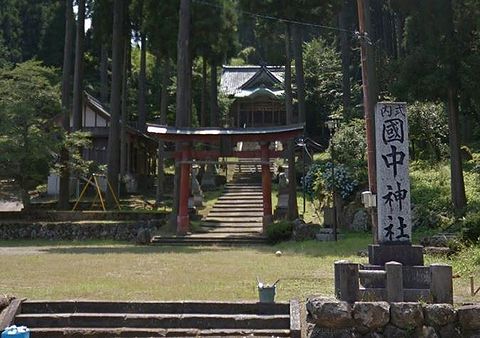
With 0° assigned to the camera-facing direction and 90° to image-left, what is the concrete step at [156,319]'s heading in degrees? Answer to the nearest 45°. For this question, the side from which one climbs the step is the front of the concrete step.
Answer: approximately 0°

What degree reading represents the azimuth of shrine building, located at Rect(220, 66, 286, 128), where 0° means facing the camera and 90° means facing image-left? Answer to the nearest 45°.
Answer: approximately 0°

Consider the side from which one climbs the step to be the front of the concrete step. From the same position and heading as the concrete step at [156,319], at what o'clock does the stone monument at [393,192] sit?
The stone monument is roughly at 9 o'clock from the concrete step.

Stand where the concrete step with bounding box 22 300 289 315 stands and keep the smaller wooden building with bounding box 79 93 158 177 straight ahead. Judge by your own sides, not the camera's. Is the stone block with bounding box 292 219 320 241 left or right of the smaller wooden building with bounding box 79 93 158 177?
right

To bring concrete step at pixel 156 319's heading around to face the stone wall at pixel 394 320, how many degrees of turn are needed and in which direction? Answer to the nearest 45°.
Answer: approximately 45° to its left

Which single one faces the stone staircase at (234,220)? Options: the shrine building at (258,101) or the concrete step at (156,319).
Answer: the shrine building
